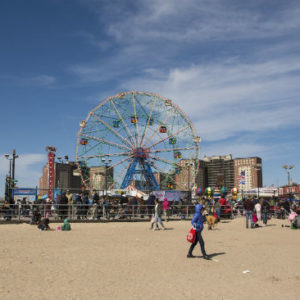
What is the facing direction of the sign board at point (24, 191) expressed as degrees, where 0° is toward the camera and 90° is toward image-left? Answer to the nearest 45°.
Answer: approximately 0°

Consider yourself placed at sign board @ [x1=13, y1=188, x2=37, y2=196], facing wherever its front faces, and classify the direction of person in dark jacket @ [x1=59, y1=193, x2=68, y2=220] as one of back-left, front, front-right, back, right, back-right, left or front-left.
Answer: front-left
